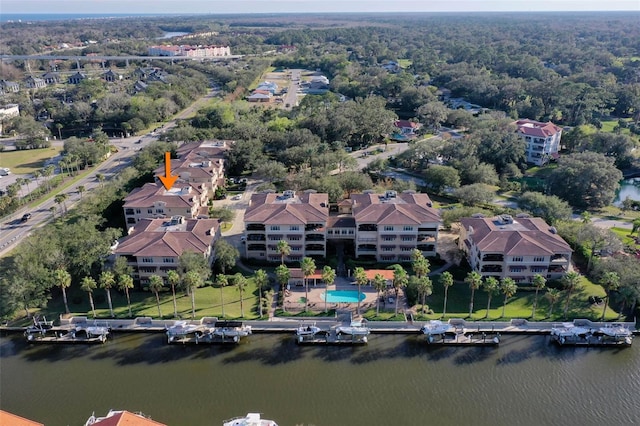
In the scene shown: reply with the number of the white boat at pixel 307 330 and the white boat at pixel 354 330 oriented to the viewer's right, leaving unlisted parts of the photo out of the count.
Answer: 1

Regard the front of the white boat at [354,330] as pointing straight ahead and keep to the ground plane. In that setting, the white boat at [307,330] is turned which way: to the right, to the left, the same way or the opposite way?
the opposite way

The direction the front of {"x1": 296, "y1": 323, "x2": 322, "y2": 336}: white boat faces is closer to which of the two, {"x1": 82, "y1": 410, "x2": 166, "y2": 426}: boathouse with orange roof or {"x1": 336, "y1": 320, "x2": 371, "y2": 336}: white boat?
the white boat

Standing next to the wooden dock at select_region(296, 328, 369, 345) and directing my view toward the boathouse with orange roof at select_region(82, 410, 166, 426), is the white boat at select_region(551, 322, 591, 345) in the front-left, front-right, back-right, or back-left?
back-left

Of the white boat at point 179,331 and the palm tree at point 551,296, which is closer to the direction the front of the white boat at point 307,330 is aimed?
the palm tree
